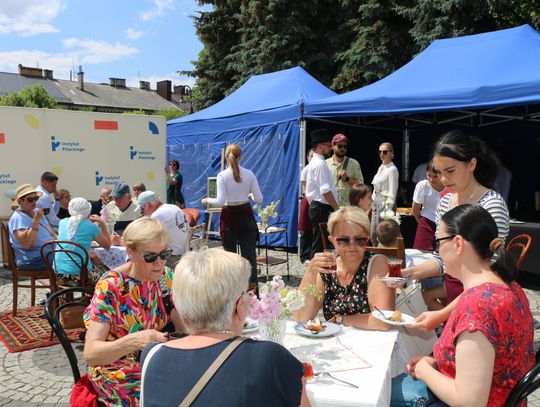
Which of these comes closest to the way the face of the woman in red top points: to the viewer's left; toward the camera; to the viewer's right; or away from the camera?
to the viewer's left

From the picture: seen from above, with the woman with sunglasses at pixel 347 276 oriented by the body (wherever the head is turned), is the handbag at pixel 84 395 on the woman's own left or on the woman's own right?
on the woman's own right

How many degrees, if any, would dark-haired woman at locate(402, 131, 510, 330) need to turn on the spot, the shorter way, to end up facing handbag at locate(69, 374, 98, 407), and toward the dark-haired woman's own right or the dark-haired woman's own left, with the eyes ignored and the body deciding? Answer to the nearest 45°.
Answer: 0° — they already face it

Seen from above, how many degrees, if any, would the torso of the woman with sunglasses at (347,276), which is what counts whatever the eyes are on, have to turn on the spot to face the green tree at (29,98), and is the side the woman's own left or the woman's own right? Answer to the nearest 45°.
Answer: approximately 135° to the woman's own right

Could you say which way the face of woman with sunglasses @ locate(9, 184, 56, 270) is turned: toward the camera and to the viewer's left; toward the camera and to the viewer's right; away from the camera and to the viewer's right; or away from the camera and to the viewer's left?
toward the camera and to the viewer's right

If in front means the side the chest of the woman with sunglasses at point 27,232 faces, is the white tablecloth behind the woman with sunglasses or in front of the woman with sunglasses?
in front

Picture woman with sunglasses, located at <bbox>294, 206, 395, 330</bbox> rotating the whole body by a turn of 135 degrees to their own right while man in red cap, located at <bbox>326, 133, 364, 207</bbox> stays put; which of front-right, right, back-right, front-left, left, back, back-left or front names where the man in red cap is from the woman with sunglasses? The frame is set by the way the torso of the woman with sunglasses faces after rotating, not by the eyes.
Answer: front-right

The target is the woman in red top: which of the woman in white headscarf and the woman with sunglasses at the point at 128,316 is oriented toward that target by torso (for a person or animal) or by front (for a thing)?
the woman with sunglasses

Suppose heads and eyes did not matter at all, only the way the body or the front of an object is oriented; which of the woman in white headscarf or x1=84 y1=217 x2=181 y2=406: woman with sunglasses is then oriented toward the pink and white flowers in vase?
the woman with sunglasses
